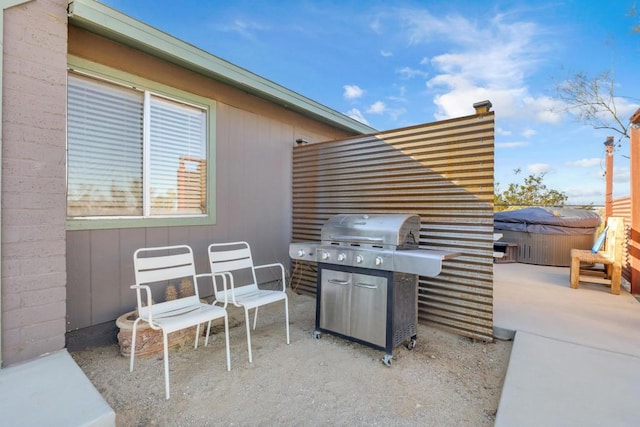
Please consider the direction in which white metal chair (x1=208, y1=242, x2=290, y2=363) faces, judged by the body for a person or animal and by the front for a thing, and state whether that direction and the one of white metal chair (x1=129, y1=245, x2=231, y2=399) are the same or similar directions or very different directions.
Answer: same or similar directions

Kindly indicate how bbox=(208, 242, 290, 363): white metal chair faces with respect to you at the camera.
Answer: facing the viewer and to the right of the viewer

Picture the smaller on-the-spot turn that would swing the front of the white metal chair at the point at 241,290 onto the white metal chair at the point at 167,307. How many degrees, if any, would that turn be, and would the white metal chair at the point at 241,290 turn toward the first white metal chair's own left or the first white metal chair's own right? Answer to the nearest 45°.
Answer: approximately 90° to the first white metal chair's own right

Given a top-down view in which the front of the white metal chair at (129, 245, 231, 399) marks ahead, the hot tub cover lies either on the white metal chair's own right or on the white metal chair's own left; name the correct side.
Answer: on the white metal chair's own left

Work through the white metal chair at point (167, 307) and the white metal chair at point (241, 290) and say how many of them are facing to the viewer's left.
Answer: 0

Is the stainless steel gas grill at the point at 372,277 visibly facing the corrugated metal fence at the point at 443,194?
no

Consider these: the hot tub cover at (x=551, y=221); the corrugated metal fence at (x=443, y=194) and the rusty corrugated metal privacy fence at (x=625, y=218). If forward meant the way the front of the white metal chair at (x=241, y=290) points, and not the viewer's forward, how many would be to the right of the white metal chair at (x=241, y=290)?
0

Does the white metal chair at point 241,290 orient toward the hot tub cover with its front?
no

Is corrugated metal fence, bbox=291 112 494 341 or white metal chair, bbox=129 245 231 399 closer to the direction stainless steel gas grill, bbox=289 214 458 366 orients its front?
the white metal chair

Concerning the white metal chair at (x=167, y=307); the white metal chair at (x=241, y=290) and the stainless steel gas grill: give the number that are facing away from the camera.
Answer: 0

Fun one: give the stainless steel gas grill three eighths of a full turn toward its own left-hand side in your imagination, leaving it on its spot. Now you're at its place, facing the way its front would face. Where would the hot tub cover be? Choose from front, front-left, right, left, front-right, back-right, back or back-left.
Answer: front-left
